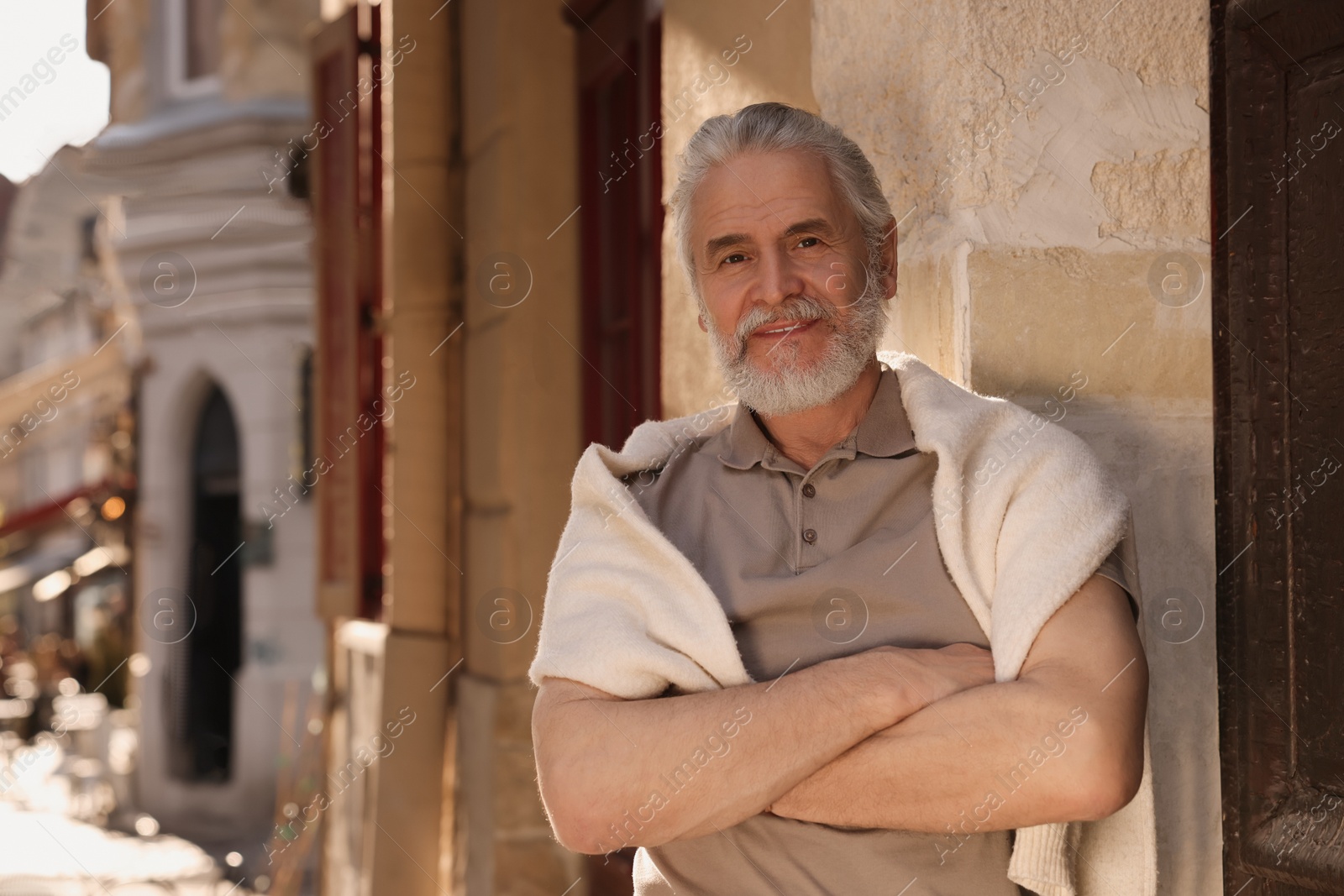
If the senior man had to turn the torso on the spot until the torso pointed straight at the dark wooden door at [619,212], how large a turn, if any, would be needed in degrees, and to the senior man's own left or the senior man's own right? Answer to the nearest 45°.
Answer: approximately 180°

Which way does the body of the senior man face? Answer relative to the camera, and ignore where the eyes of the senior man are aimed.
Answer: toward the camera

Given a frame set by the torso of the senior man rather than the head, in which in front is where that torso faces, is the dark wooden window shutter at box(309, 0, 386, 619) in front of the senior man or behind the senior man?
behind

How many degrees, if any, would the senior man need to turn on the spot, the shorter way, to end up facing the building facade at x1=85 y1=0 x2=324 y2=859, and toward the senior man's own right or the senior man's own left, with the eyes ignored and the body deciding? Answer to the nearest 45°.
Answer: approximately 135° to the senior man's own right

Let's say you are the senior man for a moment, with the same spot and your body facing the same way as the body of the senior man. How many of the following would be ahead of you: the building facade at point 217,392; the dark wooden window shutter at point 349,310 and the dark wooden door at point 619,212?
0
